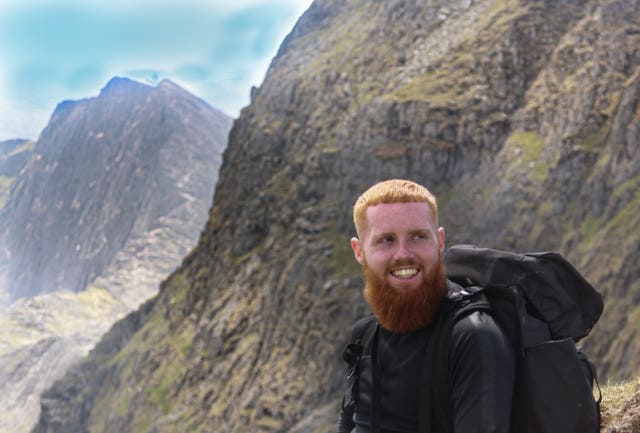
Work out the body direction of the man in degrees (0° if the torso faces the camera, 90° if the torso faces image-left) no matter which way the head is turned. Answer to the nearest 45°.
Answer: approximately 45°
